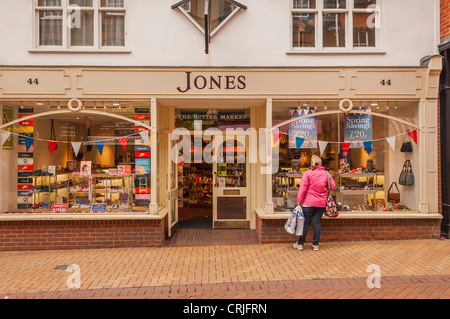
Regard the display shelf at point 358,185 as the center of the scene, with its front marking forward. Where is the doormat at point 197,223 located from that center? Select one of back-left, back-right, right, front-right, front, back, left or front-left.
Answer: right

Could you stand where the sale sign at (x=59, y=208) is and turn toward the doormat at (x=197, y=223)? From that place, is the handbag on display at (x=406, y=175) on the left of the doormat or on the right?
right

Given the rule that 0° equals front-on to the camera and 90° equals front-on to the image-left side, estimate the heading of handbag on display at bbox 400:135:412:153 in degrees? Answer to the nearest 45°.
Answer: approximately 0°

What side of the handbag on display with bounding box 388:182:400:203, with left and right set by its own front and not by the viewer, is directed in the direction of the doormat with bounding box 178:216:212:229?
right

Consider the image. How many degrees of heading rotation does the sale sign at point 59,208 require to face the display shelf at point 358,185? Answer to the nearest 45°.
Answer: approximately 90° to its left

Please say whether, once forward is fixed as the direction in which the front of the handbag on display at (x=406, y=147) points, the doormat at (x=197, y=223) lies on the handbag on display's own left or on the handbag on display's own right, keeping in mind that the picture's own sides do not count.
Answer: on the handbag on display's own right

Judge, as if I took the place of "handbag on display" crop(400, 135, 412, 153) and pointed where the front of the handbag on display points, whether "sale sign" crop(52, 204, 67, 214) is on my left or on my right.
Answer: on my right

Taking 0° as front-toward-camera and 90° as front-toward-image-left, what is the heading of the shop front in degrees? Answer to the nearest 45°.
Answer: approximately 0°
